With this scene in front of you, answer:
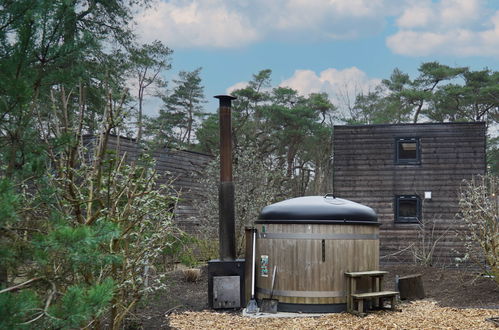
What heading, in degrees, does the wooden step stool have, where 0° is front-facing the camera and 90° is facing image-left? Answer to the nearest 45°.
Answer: approximately 315°

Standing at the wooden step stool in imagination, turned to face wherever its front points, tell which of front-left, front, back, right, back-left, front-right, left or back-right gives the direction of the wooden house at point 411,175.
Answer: back-left

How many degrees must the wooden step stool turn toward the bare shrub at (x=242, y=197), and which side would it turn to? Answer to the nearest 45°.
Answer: approximately 180°

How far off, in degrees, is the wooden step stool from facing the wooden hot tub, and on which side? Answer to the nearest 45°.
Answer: approximately 135° to its right

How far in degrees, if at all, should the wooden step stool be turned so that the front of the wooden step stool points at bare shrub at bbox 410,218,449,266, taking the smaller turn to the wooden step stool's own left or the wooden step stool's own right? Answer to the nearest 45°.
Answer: approximately 135° to the wooden step stool's own left
